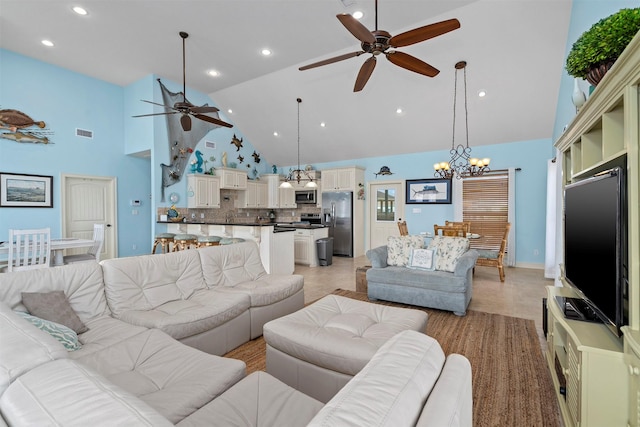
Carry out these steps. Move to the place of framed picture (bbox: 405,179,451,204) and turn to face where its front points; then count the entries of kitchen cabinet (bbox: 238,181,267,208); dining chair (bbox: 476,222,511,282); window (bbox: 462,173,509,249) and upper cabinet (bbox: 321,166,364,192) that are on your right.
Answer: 2

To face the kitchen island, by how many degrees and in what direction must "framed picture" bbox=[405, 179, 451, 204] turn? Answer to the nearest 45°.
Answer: approximately 45° to its right

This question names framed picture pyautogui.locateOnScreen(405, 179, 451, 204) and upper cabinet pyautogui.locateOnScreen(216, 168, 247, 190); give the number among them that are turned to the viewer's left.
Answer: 0

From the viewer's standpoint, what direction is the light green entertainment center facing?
to the viewer's left

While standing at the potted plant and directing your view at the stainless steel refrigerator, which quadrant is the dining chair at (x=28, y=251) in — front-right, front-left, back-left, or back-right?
front-left

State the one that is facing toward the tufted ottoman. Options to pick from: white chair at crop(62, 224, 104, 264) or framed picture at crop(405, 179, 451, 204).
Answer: the framed picture

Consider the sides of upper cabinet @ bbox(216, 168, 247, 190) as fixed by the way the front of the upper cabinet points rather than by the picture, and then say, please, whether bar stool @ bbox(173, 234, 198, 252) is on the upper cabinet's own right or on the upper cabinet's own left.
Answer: on the upper cabinet's own right

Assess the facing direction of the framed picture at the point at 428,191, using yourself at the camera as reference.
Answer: facing the viewer

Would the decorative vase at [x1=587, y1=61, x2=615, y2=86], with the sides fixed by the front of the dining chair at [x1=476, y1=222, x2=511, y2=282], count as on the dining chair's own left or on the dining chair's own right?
on the dining chair's own left

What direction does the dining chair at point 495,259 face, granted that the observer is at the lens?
facing to the left of the viewer

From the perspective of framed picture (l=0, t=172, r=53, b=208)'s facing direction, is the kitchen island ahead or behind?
ahead

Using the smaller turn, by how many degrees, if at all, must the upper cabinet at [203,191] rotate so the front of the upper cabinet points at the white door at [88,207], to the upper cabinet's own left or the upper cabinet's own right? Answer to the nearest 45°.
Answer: approximately 135° to the upper cabinet's own right

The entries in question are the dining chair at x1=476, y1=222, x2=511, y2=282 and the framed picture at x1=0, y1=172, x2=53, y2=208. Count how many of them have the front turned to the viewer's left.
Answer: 1

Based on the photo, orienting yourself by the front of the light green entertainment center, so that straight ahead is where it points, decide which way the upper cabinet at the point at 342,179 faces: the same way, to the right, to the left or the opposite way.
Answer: to the left

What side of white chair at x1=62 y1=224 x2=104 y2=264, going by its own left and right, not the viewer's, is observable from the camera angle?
left

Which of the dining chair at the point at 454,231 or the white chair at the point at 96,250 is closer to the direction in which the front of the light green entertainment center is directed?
the white chair
